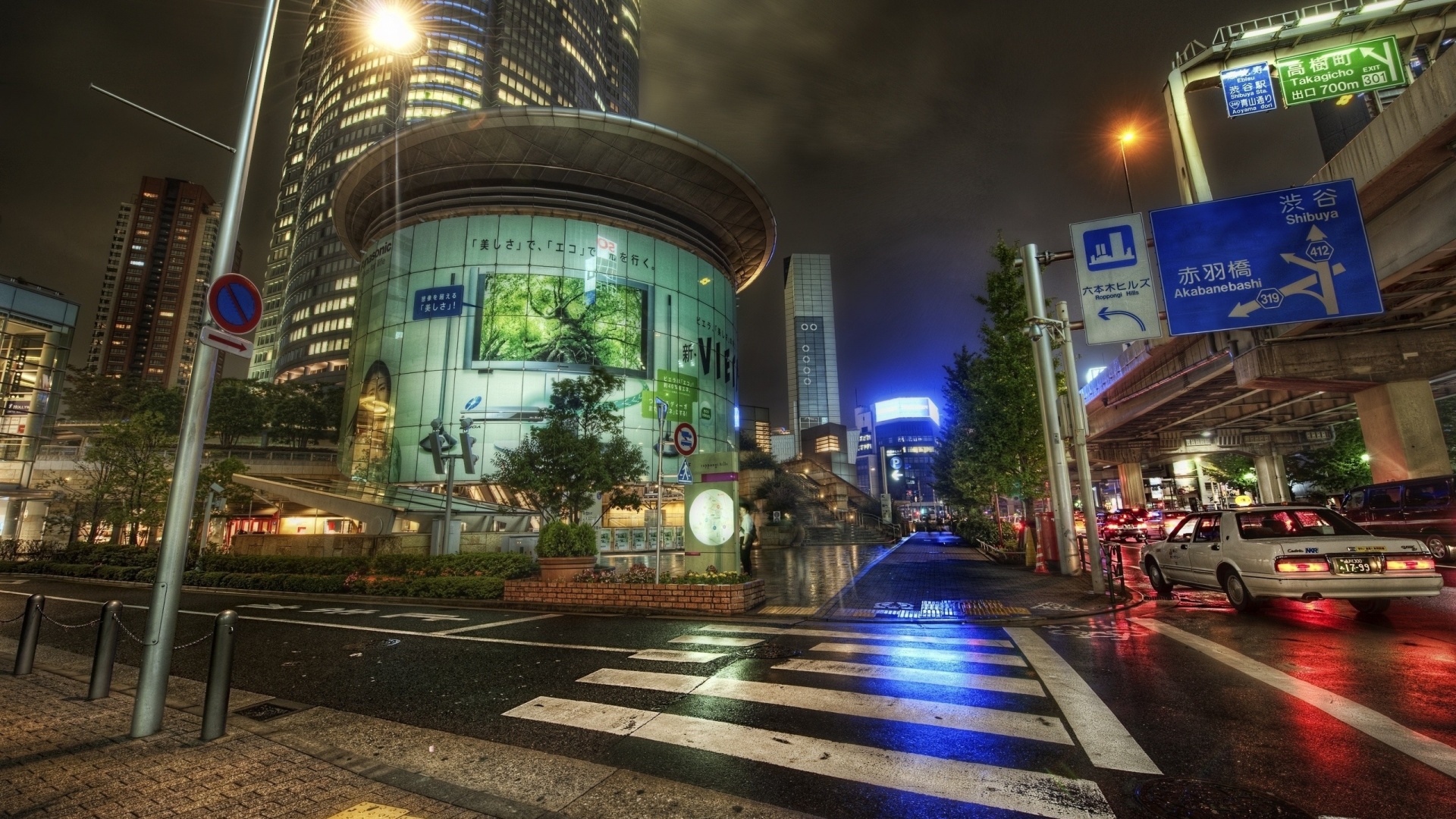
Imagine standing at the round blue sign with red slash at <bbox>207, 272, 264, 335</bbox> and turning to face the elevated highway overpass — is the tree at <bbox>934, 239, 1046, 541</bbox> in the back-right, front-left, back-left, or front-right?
front-left

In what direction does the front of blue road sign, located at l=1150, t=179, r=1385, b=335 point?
toward the camera

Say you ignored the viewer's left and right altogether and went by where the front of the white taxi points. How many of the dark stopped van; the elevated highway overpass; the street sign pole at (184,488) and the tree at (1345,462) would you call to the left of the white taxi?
1

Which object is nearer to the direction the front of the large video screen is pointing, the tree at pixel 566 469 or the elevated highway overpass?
the tree

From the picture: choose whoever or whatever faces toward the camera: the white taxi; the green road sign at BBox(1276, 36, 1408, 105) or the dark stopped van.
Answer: the green road sign

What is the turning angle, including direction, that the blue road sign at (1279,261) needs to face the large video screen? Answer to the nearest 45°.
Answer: approximately 90° to its right

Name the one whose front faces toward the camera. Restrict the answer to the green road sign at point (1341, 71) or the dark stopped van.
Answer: the green road sign

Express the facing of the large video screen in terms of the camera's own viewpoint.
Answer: facing the viewer

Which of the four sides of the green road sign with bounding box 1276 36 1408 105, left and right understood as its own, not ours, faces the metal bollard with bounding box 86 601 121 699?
front

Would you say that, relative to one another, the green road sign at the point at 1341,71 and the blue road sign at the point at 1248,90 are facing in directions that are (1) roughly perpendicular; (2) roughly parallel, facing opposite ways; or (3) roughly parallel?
roughly parallel

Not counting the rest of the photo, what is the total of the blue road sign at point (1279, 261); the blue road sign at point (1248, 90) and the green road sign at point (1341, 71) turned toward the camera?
3

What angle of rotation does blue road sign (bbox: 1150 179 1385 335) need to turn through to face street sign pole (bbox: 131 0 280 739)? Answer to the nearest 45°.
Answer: approximately 45° to its right

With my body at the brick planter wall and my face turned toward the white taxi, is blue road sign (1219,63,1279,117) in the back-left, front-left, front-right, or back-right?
front-left

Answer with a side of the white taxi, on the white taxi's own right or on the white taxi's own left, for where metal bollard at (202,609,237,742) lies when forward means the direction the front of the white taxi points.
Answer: on the white taxi's own left

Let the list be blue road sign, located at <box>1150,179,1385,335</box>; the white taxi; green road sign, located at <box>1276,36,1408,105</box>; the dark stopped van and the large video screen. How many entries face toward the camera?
3

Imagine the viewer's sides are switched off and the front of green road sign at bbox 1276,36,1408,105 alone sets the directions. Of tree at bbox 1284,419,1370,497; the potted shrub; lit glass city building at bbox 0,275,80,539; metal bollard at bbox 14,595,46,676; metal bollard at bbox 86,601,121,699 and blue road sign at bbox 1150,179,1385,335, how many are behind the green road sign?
1

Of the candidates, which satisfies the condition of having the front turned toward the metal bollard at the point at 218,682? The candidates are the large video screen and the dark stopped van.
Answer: the large video screen
